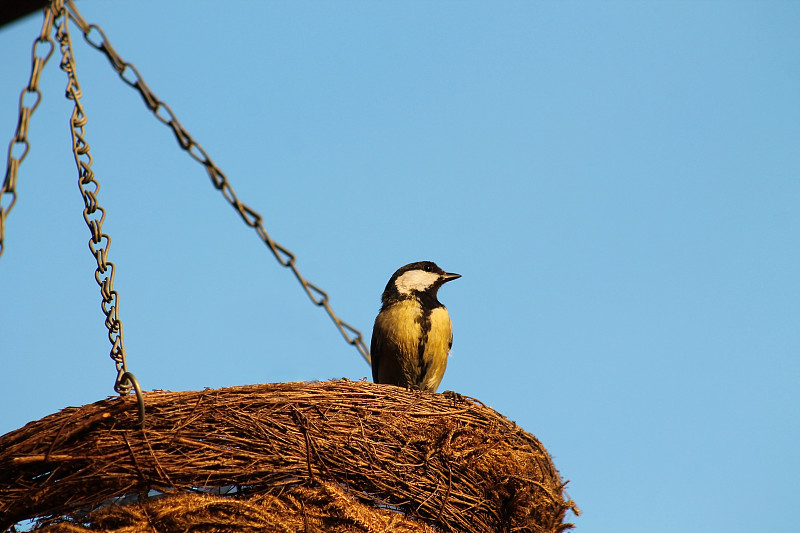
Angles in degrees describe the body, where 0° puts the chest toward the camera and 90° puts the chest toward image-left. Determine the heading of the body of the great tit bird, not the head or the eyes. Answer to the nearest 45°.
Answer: approximately 315°
